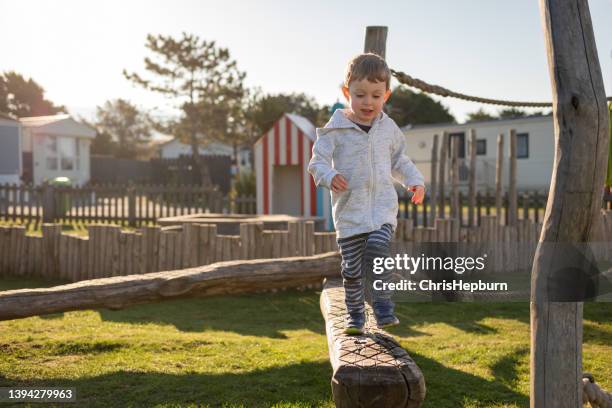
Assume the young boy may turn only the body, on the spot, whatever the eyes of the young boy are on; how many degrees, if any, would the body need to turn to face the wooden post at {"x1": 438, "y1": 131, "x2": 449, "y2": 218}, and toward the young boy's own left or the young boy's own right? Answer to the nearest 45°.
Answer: approximately 180°

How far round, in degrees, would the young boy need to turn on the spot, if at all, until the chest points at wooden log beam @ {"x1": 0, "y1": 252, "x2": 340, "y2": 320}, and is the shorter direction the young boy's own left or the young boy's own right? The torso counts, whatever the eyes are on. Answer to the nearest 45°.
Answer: approximately 135° to the young boy's own right

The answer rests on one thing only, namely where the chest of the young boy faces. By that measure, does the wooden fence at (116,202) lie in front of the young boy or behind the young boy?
behind

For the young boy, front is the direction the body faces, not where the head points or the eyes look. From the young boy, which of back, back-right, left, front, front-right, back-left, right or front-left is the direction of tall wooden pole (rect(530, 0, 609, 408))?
front-left

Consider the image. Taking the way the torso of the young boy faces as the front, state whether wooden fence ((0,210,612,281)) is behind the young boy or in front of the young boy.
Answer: behind

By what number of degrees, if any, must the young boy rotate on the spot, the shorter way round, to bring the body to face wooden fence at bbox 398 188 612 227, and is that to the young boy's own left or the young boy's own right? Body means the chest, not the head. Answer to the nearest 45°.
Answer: approximately 180°

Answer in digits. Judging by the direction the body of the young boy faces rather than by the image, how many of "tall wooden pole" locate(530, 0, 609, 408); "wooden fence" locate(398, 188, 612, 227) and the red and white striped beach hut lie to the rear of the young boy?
2

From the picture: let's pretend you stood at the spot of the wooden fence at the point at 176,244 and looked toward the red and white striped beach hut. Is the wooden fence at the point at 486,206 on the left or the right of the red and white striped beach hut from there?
right

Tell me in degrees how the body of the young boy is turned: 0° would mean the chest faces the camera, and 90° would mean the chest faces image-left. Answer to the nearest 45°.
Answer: approximately 0°

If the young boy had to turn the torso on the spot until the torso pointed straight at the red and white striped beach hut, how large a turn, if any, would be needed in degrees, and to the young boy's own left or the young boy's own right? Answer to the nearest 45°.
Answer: approximately 180°
